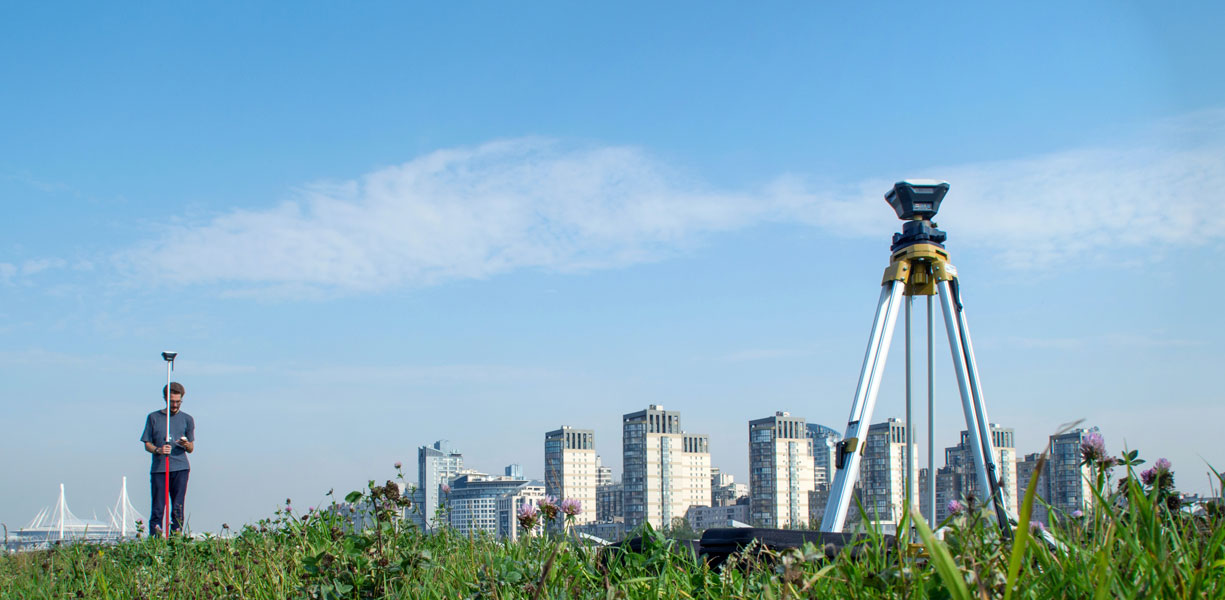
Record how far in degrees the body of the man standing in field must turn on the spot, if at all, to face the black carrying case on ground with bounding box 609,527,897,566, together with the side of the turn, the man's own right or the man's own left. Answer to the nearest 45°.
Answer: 0° — they already face it

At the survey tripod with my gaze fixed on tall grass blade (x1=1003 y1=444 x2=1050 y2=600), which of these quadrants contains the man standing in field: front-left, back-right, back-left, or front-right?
back-right

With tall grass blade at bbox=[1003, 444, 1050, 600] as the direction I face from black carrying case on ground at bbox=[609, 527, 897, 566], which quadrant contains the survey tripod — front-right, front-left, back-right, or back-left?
back-left

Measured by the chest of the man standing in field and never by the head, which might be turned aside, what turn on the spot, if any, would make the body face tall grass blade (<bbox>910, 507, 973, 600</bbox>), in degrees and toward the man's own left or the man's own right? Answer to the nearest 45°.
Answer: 0° — they already face it

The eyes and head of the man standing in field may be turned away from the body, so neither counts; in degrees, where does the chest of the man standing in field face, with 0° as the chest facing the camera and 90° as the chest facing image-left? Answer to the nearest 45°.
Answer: approximately 0°

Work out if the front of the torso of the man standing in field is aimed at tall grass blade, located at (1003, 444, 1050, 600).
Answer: yes
